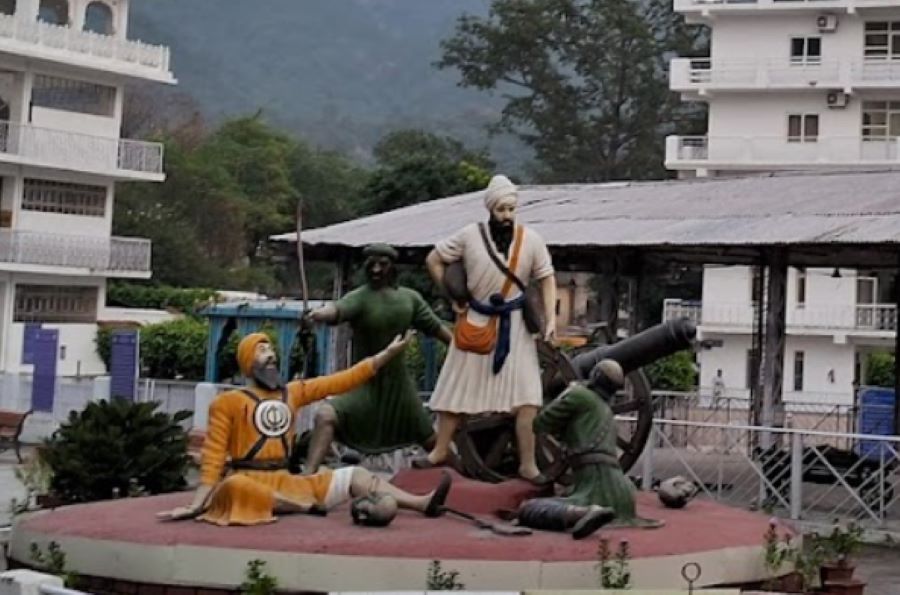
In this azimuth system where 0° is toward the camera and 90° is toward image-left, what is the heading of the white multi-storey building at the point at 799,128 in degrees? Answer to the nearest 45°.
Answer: approximately 0°

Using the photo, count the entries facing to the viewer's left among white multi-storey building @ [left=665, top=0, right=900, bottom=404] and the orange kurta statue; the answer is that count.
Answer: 0

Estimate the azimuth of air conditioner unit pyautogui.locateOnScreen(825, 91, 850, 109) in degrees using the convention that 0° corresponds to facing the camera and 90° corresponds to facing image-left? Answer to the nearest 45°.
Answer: approximately 0°

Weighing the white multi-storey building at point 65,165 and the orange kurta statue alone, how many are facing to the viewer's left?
0

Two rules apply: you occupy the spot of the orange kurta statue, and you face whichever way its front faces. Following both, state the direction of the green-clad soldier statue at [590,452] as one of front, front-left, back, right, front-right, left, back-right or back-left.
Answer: front-left

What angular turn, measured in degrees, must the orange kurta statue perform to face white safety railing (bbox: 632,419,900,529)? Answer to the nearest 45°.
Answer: approximately 90° to its left

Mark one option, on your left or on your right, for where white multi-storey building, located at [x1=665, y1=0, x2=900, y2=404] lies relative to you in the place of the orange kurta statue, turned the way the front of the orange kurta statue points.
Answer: on your left

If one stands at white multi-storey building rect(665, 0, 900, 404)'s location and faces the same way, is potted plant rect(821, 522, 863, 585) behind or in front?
in front

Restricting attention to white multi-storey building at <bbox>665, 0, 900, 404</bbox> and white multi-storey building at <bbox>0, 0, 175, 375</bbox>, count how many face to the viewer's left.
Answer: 0

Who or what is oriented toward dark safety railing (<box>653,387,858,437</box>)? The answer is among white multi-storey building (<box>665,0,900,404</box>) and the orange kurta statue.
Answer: the white multi-storey building

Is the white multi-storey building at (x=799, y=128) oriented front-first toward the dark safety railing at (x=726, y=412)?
yes

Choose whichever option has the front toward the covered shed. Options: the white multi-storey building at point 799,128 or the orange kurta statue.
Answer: the white multi-storey building

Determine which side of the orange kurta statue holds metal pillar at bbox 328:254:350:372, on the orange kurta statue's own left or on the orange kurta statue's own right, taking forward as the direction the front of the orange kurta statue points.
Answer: on the orange kurta statue's own left

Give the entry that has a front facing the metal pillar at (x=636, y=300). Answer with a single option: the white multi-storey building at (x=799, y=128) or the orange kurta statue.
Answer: the white multi-storey building
